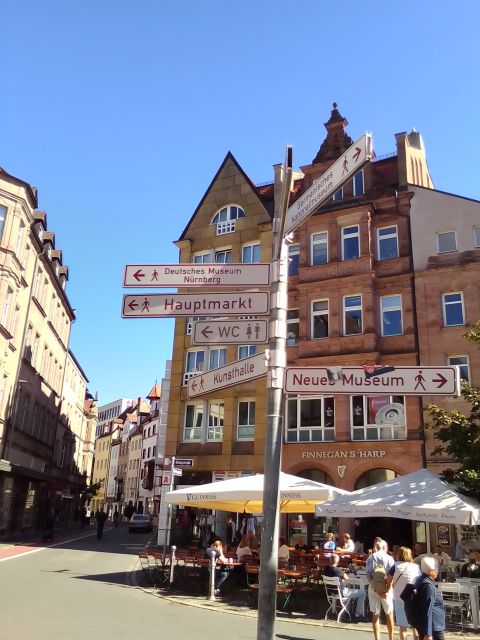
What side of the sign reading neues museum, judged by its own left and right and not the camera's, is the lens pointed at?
front

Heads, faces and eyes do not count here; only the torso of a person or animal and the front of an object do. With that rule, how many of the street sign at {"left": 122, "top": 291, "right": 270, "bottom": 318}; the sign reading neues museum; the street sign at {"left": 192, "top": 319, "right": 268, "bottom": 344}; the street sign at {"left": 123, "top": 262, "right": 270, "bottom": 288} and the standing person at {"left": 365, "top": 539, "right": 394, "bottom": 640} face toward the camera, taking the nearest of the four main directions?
4

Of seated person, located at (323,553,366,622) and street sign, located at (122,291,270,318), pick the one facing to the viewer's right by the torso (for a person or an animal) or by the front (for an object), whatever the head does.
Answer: the seated person

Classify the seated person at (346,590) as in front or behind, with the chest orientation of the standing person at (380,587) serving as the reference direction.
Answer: in front

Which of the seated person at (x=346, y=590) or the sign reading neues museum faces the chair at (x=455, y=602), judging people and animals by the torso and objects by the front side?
the seated person

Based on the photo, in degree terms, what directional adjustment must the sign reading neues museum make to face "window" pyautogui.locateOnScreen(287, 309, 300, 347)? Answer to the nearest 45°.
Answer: approximately 180°

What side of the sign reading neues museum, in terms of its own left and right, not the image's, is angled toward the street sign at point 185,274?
right

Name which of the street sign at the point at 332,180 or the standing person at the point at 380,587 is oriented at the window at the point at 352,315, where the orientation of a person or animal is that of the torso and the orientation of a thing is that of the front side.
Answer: the standing person

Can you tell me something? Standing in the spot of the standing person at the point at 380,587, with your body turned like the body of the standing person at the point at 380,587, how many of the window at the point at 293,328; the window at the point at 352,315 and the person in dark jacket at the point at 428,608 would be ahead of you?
2

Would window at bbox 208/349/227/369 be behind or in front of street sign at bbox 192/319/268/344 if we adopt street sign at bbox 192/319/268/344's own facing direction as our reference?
behind

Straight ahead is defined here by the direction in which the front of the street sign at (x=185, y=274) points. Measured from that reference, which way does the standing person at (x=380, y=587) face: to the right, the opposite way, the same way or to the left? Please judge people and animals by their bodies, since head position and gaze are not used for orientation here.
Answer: the opposite way

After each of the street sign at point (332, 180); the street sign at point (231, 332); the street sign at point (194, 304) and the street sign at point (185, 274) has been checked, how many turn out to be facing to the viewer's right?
0

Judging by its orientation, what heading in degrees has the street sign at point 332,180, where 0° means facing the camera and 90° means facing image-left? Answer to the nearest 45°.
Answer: approximately 45°

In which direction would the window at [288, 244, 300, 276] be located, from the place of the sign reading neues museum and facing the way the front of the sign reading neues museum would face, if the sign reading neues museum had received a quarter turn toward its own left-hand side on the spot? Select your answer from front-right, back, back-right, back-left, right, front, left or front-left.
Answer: left

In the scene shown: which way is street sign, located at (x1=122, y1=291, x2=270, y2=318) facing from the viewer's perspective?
toward the camera
